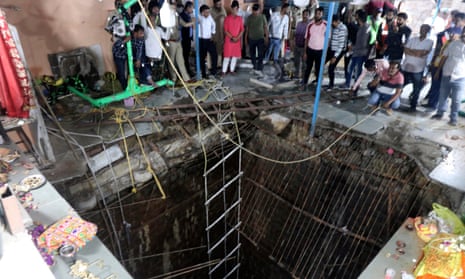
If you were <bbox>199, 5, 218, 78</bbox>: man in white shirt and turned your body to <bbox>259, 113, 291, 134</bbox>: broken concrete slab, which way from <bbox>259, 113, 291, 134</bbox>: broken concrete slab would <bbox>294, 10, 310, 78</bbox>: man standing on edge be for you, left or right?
left

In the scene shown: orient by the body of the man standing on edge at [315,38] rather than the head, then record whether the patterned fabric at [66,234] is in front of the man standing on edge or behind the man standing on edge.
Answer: in front

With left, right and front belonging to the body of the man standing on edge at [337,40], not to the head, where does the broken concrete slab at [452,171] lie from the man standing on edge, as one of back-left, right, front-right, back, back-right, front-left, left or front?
left

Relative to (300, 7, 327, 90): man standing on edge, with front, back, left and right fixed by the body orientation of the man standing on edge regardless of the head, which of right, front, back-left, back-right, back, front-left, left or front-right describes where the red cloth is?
front-right

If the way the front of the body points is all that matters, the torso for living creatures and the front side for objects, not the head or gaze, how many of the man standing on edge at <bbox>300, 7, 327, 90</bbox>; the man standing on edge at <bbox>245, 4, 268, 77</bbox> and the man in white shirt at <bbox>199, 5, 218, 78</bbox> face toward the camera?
3

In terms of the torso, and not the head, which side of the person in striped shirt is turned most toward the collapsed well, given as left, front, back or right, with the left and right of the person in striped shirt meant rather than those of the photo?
front

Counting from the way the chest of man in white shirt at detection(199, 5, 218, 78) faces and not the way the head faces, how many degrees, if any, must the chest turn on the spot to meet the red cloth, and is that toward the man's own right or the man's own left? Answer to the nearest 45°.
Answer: approximately 45° to the man's own right

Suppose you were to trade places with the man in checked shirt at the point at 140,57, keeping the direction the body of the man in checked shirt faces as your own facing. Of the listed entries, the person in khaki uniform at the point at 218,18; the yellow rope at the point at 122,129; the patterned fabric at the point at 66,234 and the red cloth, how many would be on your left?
1

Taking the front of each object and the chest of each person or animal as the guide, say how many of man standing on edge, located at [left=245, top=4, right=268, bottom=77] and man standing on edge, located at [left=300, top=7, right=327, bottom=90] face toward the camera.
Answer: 2

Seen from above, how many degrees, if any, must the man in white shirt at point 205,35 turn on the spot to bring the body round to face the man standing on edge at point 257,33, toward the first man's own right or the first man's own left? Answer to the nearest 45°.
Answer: approximately 90° to the first man's own left

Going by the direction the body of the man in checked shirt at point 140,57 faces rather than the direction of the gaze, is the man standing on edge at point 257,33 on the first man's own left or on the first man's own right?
on the first man's own left

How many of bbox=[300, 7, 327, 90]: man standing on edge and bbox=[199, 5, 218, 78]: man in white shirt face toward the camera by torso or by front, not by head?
2

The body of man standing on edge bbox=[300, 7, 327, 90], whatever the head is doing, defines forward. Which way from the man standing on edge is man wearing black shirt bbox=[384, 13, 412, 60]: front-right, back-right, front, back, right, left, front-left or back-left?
left

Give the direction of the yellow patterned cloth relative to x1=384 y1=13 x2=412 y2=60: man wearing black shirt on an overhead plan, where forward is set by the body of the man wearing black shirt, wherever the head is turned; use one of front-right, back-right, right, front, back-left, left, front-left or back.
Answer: front-left

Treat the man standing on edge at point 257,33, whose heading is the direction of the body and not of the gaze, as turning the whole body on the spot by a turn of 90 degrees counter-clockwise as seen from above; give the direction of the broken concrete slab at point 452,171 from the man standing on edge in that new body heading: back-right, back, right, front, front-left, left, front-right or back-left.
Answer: front-right

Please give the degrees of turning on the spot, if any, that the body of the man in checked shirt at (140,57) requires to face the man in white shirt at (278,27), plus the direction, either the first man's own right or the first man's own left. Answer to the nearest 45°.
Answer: approximately 45° to the first man's own left
